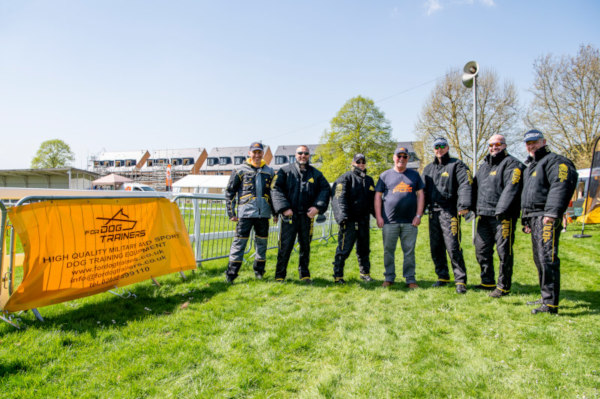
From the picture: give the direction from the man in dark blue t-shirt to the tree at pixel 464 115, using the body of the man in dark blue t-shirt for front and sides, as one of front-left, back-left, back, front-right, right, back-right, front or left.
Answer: back

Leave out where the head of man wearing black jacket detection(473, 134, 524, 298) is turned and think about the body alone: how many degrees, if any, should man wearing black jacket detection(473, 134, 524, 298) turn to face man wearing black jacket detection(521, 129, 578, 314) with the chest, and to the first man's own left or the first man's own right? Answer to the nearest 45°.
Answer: approximately 90° to the first man's own left

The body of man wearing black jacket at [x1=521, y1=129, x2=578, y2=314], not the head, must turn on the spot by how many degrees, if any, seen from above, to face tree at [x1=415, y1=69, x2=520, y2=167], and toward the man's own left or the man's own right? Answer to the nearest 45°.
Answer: approximately 135° to the man's own right

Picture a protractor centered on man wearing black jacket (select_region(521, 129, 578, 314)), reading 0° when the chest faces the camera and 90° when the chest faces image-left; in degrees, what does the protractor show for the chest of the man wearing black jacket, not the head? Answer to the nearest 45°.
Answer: approximately 45°

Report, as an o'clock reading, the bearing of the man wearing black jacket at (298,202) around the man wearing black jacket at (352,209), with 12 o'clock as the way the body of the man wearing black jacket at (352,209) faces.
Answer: the man wearing black jacket at (298,202) is roughly at 4 o'clock from the man wearing black jacket at (352,209).

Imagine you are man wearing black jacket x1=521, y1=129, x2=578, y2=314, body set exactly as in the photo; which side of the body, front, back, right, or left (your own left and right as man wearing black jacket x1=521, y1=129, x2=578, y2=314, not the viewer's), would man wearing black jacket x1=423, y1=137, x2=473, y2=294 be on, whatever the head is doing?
right

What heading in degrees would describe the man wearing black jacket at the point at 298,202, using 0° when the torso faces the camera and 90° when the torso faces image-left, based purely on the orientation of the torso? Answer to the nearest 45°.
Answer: approximately 0°

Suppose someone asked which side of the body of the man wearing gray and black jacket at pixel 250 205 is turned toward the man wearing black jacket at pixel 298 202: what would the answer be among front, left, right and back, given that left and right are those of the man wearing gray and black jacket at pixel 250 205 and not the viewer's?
left
